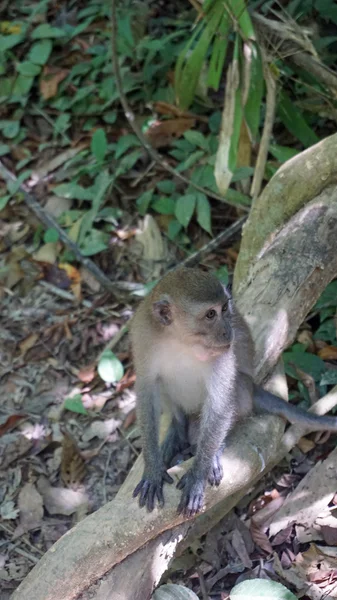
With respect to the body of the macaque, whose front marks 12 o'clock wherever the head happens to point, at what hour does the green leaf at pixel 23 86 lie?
The green leaf is roughly at 4 o'clock from the macaque.

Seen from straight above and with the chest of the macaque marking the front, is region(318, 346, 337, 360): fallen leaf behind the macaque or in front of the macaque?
behind

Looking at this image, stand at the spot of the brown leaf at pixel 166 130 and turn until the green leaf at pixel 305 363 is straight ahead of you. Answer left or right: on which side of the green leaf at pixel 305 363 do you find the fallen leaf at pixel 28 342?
right

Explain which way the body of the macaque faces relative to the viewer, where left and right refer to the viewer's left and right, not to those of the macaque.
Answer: facing the viewer and to the left of the viewer

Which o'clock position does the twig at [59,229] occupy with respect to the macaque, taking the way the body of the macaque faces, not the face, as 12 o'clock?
The twig is roughly at 4 o'clock from the macaque.

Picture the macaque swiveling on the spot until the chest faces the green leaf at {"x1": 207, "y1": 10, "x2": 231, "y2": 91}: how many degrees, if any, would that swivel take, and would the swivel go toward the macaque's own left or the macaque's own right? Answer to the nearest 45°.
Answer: approximately 135° to the macaque's own right

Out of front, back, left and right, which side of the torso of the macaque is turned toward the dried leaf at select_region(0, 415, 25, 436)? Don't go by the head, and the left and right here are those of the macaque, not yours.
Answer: right

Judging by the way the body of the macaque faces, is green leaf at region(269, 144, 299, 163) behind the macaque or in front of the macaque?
behind

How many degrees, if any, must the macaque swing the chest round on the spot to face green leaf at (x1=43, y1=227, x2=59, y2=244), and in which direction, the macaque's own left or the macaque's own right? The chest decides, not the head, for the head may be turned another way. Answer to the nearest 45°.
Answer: approximately 135° to the macaque's own right

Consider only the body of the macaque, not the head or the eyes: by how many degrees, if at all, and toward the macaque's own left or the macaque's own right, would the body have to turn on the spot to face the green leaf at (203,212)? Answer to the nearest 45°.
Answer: approximately 135° to the macaque's own right
